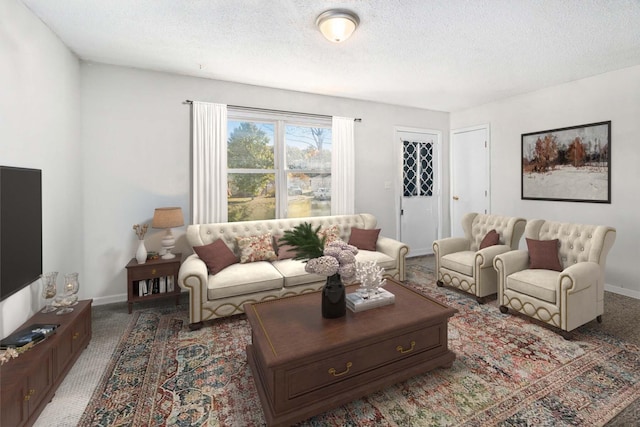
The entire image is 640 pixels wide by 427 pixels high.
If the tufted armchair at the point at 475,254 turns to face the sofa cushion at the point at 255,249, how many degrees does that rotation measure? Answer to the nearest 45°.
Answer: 0° — it already faces it

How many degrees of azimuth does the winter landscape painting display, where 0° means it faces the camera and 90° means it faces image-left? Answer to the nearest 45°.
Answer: approximately 45°

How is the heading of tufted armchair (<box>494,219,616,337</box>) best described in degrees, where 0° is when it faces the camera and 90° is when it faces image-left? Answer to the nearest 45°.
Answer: approximately 45°

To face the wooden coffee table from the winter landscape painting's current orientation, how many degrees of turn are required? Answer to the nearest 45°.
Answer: approximately 45° to its left

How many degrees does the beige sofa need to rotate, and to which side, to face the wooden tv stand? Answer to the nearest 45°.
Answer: approximately 90° to its right

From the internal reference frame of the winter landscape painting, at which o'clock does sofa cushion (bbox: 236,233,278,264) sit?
The sofa cushion is roughly at 12 o'clock from the winter landscape painting.

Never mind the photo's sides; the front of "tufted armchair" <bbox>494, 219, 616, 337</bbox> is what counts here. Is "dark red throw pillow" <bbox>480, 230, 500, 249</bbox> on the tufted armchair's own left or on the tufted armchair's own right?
on the tufted armchair's own right

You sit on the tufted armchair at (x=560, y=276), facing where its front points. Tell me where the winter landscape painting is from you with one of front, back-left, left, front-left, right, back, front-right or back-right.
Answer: back-right
